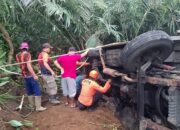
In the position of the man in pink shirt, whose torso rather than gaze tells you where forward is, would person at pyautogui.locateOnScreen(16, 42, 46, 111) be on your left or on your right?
on your left

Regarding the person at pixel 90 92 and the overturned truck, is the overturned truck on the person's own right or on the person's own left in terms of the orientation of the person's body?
on the person's own right

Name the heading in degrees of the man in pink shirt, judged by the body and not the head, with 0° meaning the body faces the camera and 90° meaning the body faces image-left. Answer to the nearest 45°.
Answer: approximately 180°

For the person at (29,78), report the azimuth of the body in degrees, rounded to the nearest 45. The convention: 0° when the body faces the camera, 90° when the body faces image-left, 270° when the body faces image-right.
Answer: approximately 225°

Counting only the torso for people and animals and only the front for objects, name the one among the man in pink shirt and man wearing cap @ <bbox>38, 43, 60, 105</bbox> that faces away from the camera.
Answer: the man in pink shirt

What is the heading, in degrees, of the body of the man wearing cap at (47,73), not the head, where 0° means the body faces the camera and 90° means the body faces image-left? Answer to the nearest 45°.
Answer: approximately 270°

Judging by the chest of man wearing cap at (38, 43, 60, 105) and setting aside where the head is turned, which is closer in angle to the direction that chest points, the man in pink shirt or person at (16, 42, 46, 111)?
the man in pink shirt

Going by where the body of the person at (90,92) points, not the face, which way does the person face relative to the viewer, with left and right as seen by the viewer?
facing away from the viewer and to the right of the viewer
